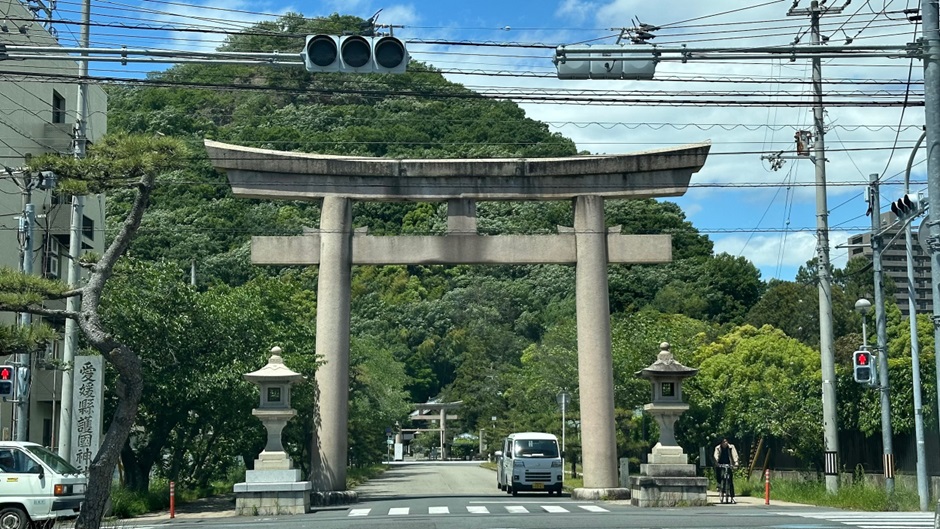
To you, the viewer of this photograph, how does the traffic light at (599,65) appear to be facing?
facing away from the viewer

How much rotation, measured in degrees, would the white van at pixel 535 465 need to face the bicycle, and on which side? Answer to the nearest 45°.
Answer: approximately 45° to its left

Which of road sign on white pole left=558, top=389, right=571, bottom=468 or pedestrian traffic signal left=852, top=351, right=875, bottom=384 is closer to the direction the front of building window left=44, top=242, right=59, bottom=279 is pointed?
the pedestrian traffic signal

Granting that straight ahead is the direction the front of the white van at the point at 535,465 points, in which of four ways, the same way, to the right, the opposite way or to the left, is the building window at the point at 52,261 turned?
to the left

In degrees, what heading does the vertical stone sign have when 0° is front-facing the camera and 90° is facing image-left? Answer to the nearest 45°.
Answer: approximately 0°

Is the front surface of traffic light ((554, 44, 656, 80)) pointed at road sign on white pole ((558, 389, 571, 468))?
yes

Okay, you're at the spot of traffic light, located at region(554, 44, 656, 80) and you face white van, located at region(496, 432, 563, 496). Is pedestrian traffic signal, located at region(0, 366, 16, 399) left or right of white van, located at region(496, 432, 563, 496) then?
left

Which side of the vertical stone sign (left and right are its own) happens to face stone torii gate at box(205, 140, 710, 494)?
left

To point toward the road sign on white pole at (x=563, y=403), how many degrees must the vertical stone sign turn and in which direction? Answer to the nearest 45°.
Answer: approximately 135° to its left
